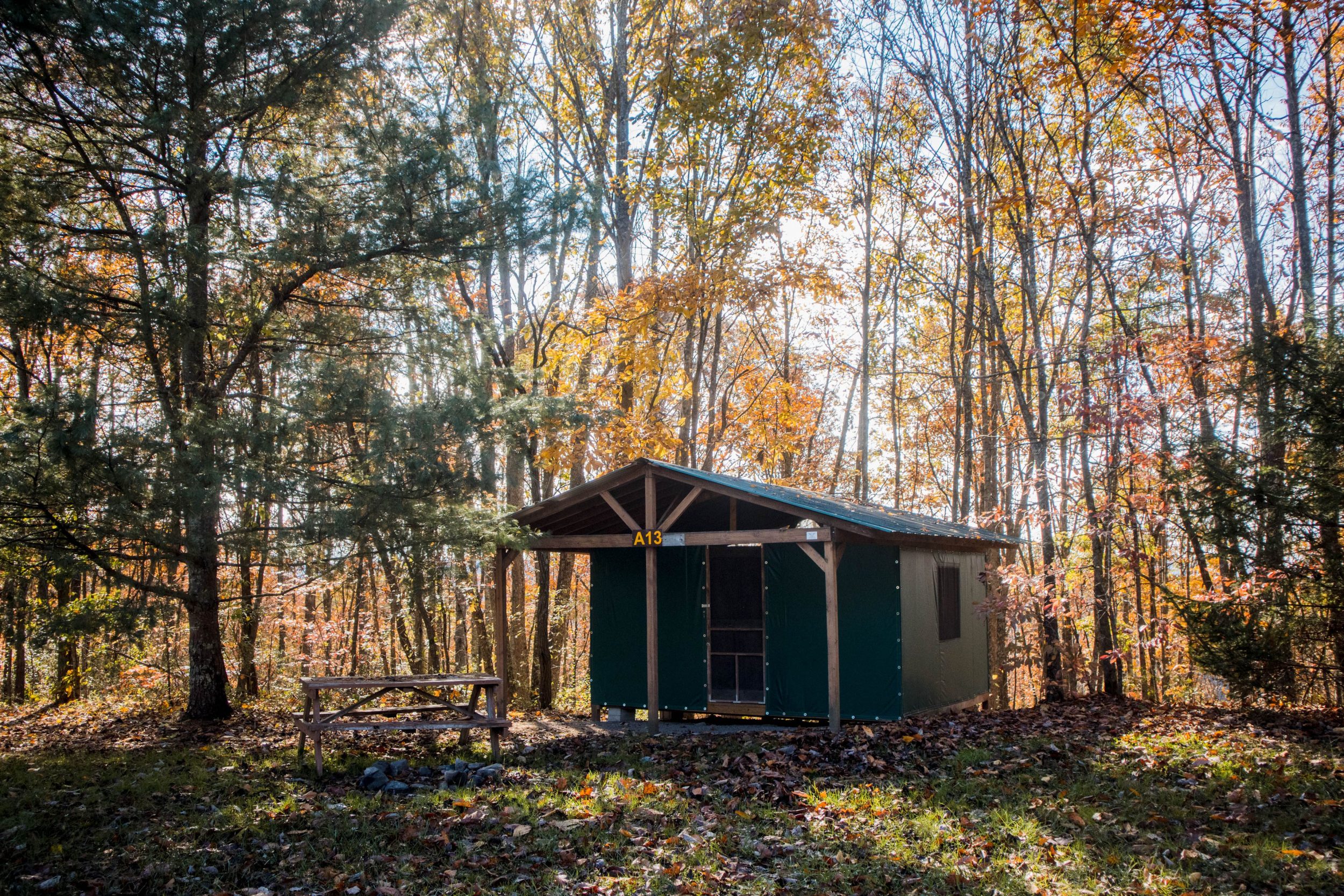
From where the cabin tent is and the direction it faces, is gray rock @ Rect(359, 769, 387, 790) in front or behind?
in front

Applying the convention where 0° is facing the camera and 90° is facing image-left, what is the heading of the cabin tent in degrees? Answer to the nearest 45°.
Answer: approximately 45°

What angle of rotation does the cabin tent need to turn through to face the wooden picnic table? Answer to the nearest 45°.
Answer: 0° — it already faces it
